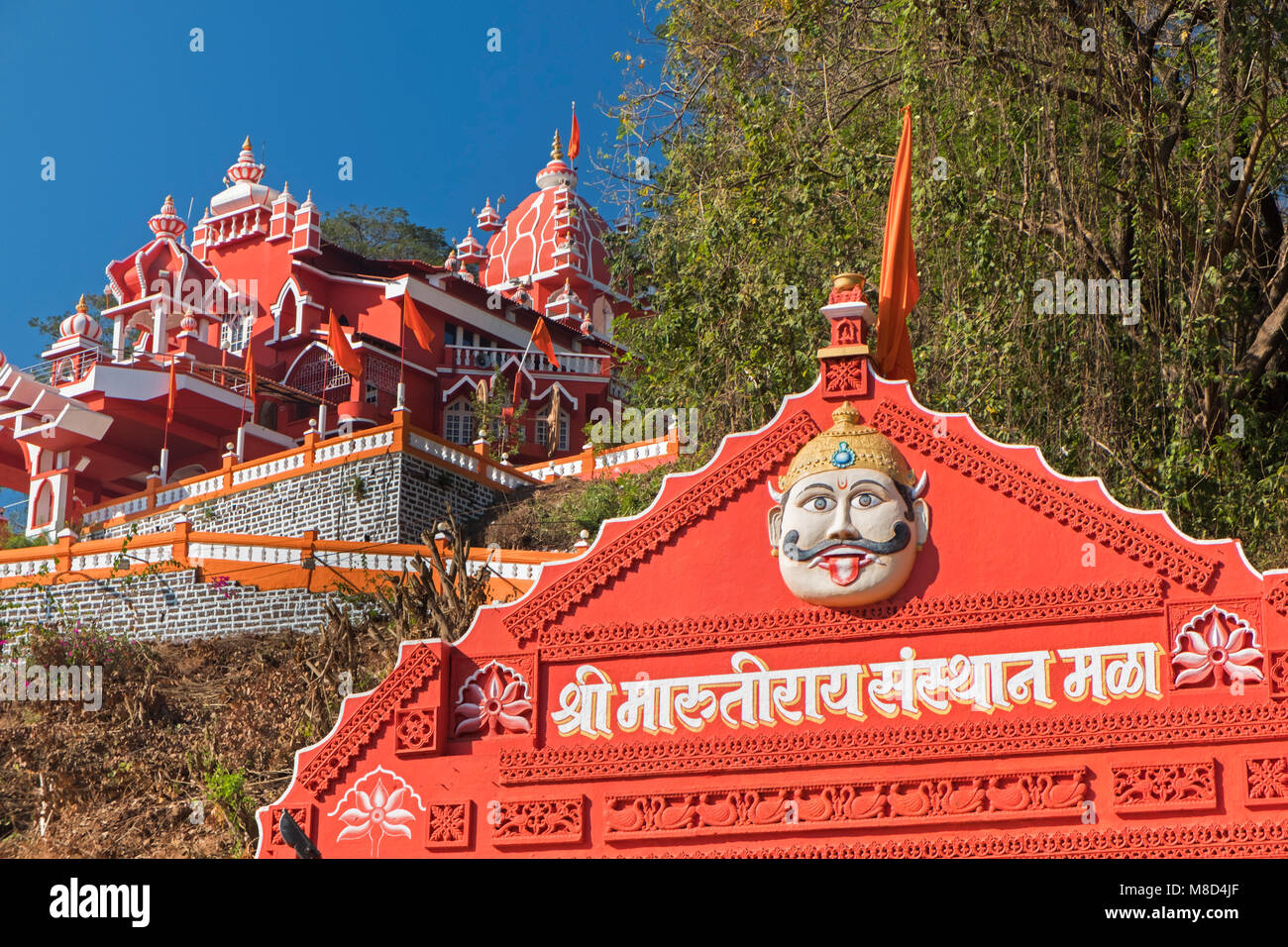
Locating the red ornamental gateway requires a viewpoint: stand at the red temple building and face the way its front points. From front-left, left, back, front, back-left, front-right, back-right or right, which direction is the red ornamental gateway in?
front-left

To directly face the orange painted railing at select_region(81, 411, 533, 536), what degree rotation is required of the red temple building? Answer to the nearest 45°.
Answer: approximately 45° to its left

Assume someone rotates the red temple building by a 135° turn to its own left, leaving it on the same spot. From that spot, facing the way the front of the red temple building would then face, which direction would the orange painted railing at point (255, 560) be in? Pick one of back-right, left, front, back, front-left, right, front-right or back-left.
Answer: right

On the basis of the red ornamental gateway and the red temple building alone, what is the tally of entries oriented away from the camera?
0

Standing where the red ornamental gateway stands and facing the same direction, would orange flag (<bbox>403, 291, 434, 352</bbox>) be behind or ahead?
behind

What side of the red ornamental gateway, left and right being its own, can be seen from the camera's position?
front

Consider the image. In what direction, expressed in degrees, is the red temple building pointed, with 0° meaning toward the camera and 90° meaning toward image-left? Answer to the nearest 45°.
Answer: approximately 45°
